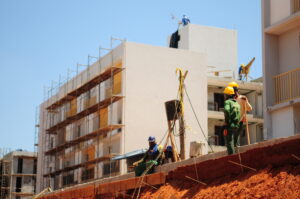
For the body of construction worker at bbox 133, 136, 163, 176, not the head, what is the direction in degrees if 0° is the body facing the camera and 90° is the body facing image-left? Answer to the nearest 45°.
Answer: approximately 45°

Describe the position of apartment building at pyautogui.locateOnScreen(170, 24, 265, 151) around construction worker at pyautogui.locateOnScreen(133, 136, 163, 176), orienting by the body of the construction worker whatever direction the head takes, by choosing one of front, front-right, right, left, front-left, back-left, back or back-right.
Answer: back-right

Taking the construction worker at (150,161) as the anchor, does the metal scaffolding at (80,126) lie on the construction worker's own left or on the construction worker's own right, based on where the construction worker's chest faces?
on the construction worker's own right

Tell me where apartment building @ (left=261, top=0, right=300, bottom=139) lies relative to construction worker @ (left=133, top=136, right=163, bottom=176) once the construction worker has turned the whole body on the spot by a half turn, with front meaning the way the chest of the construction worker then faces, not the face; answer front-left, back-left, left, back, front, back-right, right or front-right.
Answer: front
